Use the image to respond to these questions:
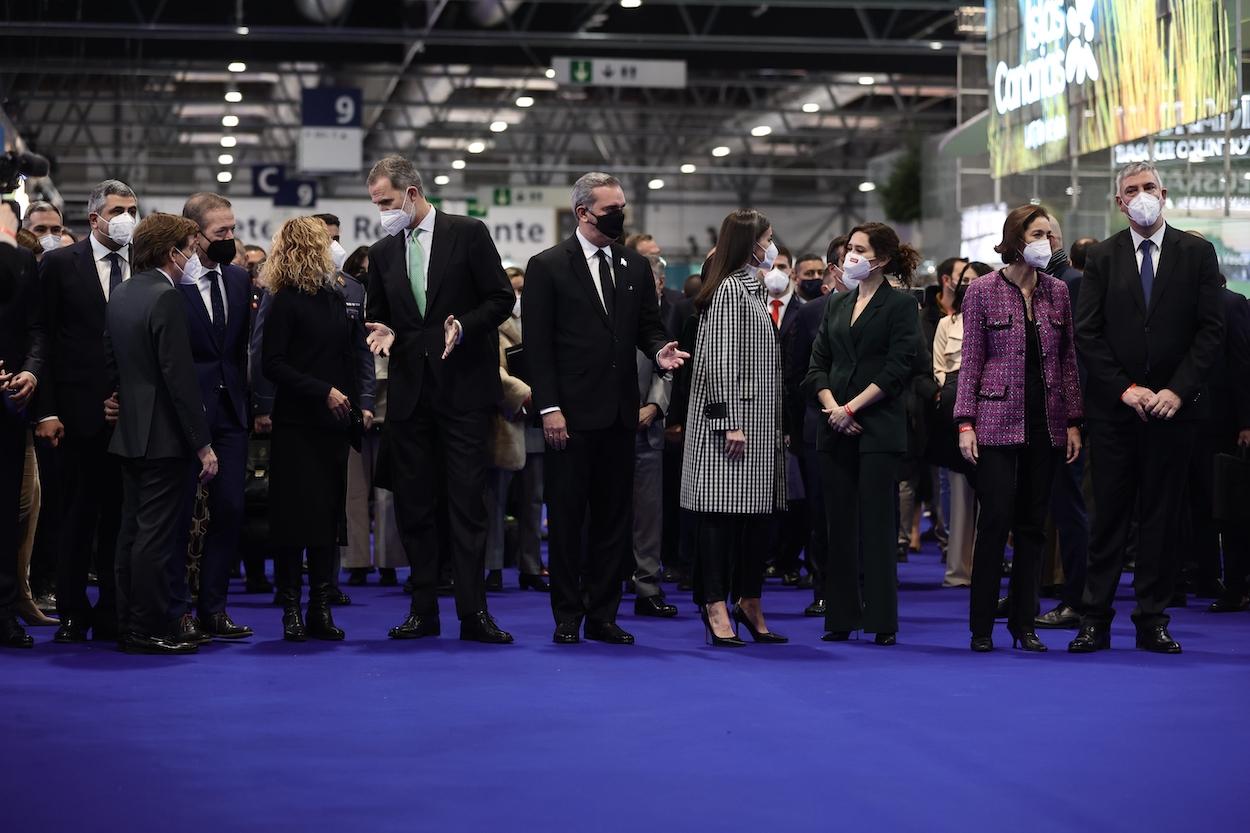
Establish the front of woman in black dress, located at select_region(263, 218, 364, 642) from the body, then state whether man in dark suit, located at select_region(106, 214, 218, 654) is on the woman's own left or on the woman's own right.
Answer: on the woman's own right

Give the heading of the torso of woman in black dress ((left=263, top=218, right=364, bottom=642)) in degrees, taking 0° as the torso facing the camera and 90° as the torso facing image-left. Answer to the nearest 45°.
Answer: approximately 315°

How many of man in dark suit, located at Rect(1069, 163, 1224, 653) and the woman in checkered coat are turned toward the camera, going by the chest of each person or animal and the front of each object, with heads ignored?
1

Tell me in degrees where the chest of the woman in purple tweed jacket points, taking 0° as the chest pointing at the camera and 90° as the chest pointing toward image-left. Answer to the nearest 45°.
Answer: approximately 315°

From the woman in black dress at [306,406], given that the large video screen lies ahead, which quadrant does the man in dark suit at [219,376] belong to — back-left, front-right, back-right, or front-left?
back-left

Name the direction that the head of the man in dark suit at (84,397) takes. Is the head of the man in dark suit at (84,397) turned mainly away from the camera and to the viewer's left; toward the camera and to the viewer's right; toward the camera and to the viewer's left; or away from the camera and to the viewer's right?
toward the camera and to the viewer's right

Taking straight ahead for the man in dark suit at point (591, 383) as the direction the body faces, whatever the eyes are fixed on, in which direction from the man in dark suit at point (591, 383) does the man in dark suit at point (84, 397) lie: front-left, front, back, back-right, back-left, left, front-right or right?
back-right

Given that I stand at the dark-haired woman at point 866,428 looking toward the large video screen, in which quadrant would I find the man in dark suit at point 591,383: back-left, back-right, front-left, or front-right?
back-left

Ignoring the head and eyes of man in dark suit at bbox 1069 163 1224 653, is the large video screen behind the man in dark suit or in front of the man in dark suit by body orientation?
behind

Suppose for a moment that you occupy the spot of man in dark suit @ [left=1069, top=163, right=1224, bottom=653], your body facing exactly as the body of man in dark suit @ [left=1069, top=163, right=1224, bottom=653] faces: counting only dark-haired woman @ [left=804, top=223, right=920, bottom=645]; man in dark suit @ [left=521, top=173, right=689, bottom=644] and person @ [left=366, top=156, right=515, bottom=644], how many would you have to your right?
3

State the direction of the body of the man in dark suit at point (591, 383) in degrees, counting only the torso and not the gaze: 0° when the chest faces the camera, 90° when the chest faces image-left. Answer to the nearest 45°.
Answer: approximately 315°
